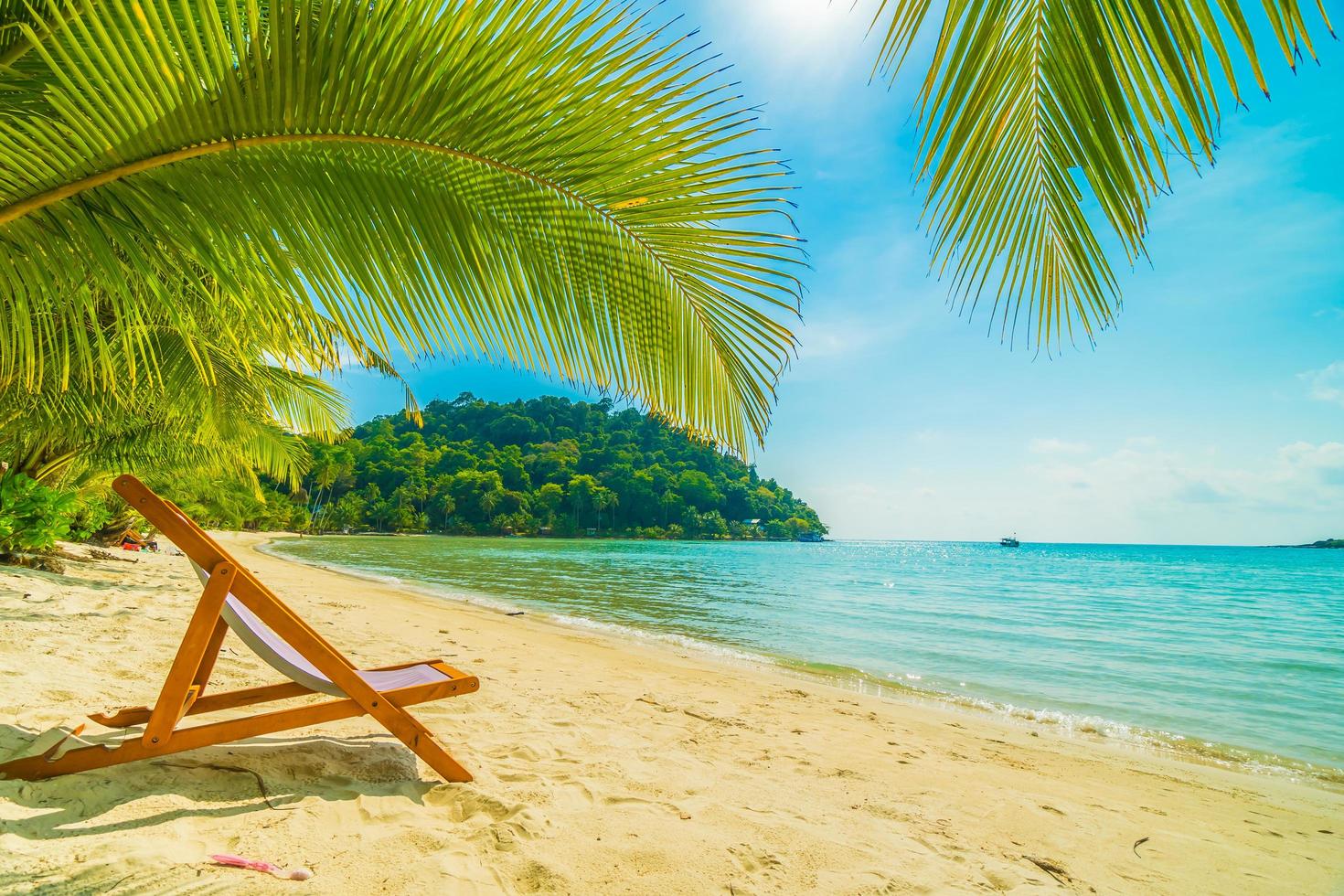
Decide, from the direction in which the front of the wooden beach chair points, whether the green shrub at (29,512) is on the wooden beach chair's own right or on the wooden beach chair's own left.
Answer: on the wooden beach chair's own left

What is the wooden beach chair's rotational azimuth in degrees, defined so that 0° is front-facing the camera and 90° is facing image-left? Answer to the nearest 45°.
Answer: approximately 270°
